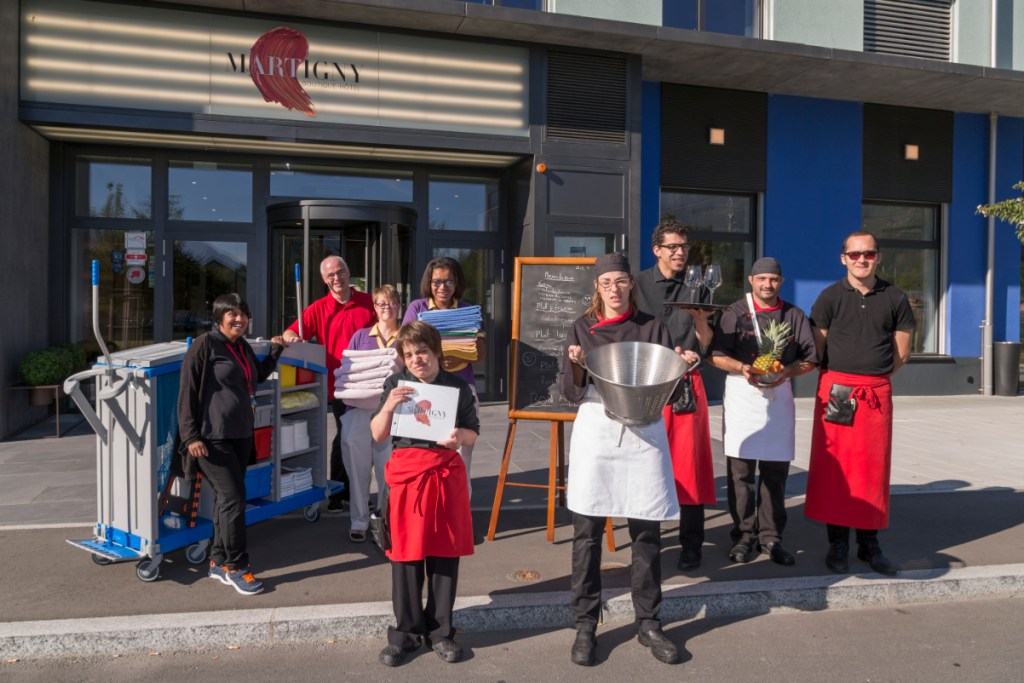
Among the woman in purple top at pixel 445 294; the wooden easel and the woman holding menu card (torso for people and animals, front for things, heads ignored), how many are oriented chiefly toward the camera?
3

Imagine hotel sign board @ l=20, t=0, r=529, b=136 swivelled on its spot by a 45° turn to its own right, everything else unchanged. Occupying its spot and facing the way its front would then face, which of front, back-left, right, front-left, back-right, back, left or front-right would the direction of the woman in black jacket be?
front

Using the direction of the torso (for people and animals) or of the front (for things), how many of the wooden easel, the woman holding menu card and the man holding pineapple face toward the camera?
3

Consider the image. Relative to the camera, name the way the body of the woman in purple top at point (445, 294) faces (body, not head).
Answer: toward the camera

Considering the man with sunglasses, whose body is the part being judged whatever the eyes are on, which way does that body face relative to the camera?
toward the camera

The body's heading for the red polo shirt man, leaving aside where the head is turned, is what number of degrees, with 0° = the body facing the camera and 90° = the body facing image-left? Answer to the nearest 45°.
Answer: approximately 0°

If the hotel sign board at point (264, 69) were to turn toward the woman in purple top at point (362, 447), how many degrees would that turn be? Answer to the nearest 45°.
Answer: approximately 45° to its right

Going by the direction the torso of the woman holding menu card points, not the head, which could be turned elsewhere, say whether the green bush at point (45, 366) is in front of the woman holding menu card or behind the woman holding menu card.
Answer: behind

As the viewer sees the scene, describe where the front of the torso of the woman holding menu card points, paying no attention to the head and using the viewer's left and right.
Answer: facing the viewer
